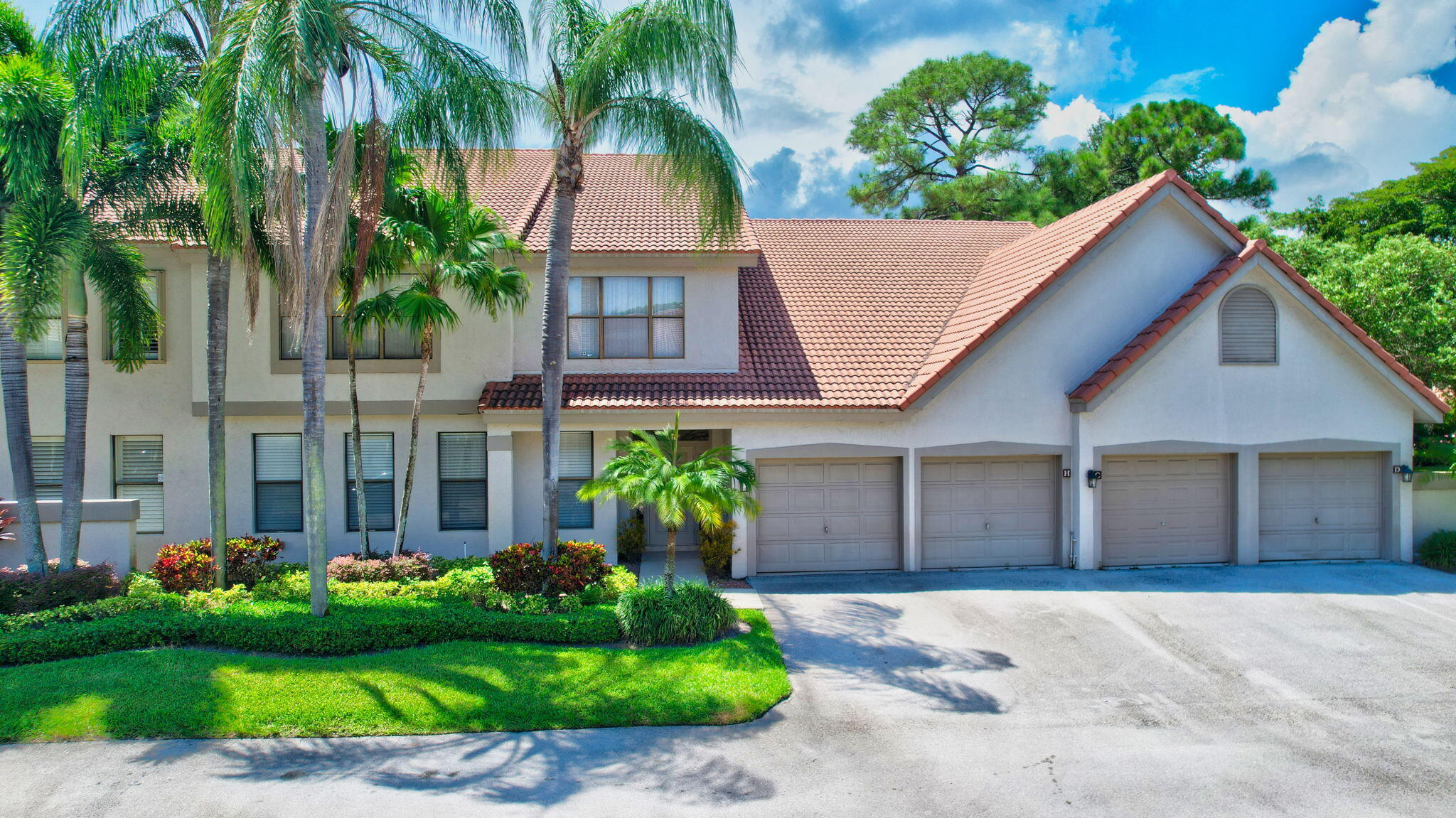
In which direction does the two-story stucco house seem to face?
toward the camera

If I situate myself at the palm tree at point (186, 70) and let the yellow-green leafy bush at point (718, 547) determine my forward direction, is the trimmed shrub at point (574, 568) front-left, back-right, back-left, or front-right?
front-right

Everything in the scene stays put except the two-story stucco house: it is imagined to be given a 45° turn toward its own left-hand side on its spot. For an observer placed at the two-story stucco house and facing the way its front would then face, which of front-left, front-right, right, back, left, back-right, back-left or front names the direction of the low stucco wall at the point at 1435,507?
front-left

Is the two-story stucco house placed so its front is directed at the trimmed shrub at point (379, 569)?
no

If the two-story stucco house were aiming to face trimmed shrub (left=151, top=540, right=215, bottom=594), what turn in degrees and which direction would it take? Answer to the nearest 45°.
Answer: approximately 90° to its right

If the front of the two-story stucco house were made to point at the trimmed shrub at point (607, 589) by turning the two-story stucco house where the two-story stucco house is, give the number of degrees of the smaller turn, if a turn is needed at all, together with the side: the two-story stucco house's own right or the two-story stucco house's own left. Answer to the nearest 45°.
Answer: approximately 45° to the two-story stucco house's own right

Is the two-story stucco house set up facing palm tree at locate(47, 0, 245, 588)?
no

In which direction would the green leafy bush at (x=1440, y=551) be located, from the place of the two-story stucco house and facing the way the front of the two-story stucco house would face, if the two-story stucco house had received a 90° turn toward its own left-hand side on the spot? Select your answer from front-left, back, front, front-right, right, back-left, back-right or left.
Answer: front

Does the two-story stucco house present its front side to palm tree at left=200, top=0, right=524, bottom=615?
no

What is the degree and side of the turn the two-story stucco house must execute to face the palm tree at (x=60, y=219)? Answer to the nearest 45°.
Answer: approximately 90° to its right

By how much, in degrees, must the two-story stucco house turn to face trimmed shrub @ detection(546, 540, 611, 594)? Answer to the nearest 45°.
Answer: approximately 45° to its right

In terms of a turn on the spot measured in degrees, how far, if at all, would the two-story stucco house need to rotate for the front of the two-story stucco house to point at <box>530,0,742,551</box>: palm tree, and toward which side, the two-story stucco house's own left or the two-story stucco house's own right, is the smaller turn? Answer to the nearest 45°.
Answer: approximately 45° to the two-story stucco house's own right
